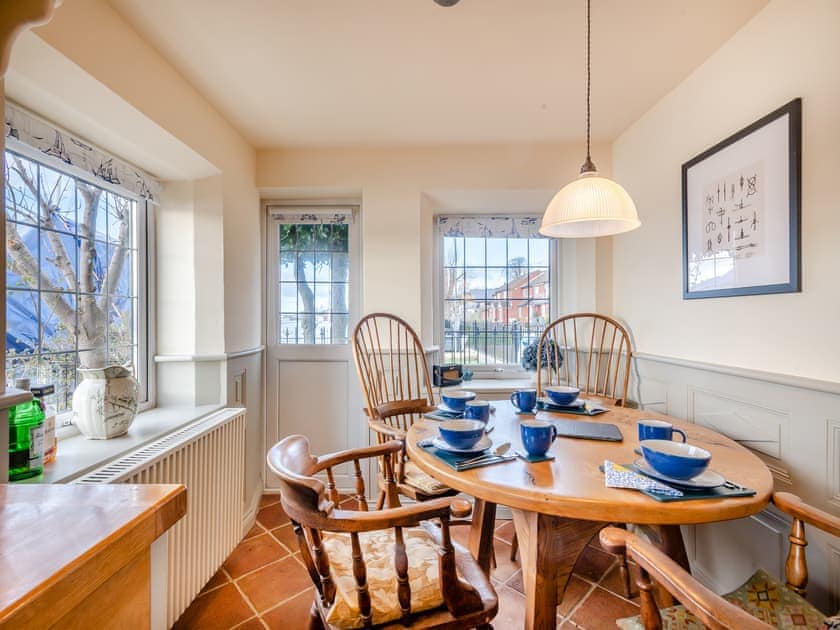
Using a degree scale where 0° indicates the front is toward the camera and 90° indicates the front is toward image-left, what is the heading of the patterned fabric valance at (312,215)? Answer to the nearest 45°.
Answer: approximately 0°

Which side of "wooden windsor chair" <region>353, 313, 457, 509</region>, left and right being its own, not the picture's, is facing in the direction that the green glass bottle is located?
right

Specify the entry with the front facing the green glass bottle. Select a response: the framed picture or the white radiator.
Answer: the framed picture

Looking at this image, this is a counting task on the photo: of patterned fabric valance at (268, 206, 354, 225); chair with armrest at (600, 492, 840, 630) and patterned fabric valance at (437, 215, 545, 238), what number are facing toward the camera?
2

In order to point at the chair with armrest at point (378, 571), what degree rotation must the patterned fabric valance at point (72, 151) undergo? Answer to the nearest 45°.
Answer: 0° — it already faces it

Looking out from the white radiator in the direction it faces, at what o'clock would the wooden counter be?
The wooden counter is roughly at 2 o'clock from the white radiator.

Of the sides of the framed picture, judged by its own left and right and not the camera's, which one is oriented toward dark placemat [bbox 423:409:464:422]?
front

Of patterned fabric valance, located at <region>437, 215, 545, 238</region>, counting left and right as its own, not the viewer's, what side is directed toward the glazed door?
right

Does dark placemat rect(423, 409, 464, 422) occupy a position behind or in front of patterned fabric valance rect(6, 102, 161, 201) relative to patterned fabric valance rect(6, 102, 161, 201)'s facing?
in front

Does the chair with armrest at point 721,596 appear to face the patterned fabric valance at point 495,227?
yes

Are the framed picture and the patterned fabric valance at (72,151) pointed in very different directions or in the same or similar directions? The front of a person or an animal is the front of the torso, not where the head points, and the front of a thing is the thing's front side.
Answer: very different directions

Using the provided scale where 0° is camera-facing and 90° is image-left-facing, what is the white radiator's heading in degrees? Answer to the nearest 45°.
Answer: approximately 315°

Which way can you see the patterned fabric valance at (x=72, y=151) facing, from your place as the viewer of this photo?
facing the viewer and to the right of the viewer

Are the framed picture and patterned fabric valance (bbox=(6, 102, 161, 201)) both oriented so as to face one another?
yes
